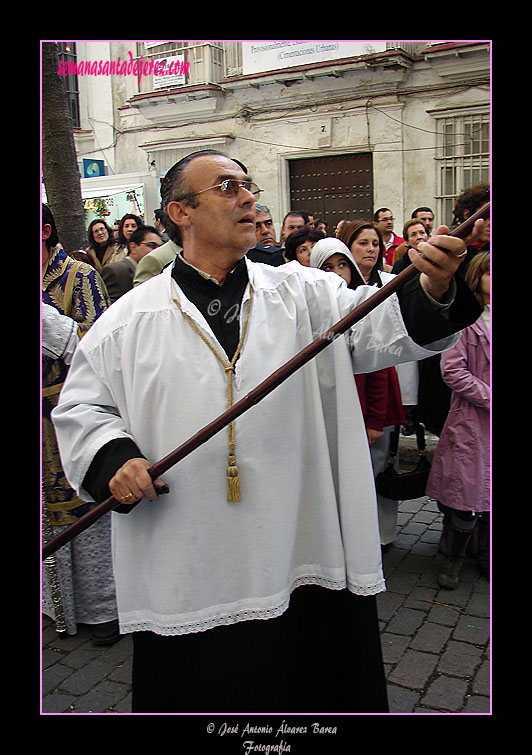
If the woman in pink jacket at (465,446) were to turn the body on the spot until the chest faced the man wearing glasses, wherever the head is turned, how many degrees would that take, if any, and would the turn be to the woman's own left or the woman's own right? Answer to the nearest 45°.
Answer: approximately 45° to the woman's own right
